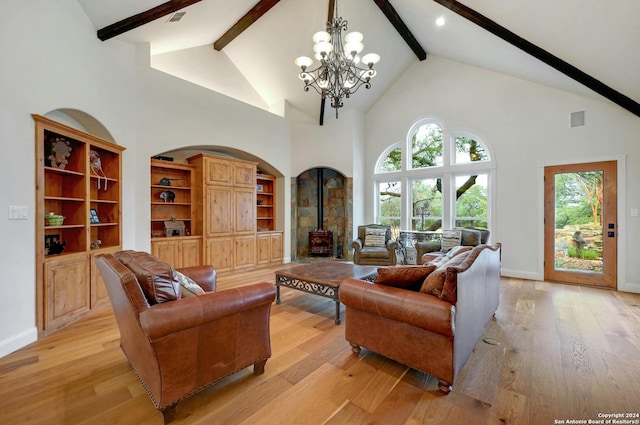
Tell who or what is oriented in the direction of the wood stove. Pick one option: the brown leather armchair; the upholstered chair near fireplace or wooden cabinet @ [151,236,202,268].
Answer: the brown leather armchair

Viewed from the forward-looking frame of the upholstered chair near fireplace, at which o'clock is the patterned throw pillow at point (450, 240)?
The patterned throw pillow is roughly at 9 o'clock from the upholstered chair near fireplace.

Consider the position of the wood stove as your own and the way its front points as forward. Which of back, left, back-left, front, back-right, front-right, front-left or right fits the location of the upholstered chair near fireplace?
front-left

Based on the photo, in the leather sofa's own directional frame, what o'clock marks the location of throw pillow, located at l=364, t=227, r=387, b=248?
The throw pillow is roughly at 1 o'clock from the leather sofa.

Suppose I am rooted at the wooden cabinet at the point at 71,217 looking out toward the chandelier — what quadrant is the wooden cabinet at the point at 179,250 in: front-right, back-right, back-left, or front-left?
front-left

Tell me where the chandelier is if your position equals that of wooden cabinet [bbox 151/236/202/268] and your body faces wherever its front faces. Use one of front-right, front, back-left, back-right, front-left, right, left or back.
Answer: front-left

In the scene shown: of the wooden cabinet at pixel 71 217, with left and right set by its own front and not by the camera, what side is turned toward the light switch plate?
right

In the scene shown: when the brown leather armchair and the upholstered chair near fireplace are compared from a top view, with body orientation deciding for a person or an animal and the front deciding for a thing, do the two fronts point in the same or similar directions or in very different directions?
very different directions

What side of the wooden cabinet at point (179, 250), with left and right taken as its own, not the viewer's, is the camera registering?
front

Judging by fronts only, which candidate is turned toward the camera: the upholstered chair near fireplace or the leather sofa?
the upholstered chair near fireplace

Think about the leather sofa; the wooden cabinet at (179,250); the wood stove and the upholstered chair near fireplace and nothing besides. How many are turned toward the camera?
3

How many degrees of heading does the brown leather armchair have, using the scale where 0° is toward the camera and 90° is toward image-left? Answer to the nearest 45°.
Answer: approximately 225°

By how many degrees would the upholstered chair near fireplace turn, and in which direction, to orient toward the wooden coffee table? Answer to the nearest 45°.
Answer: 0° — it already faces it

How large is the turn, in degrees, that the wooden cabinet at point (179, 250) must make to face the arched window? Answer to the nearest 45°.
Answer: approximately 90° to its left

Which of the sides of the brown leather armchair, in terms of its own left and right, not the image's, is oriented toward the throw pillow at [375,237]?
front

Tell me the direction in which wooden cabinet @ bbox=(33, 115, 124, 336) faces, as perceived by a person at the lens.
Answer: facing the viewer and to the right of the viewer

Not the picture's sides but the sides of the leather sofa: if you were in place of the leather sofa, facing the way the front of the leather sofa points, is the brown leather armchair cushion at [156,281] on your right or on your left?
on your left

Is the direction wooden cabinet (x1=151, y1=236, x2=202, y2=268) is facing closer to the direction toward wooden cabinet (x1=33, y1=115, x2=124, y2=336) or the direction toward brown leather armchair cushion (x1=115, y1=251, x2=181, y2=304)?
the brown leather armchair cushion

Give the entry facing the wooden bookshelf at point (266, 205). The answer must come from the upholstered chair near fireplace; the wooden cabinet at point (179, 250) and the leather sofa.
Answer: the leather sofa

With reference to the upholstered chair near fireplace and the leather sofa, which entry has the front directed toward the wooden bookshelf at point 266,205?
the leather sofa
